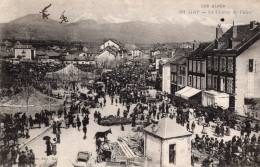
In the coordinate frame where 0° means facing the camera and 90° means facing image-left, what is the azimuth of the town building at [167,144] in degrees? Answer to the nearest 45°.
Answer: approximately 315°

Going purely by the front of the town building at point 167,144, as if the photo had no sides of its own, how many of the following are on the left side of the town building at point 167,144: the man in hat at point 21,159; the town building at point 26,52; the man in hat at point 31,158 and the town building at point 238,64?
1

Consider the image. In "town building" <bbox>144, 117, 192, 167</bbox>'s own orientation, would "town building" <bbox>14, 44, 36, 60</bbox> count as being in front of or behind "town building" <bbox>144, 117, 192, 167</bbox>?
behind

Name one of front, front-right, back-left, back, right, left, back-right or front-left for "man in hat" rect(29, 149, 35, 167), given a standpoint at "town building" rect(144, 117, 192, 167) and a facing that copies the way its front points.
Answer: back-right
